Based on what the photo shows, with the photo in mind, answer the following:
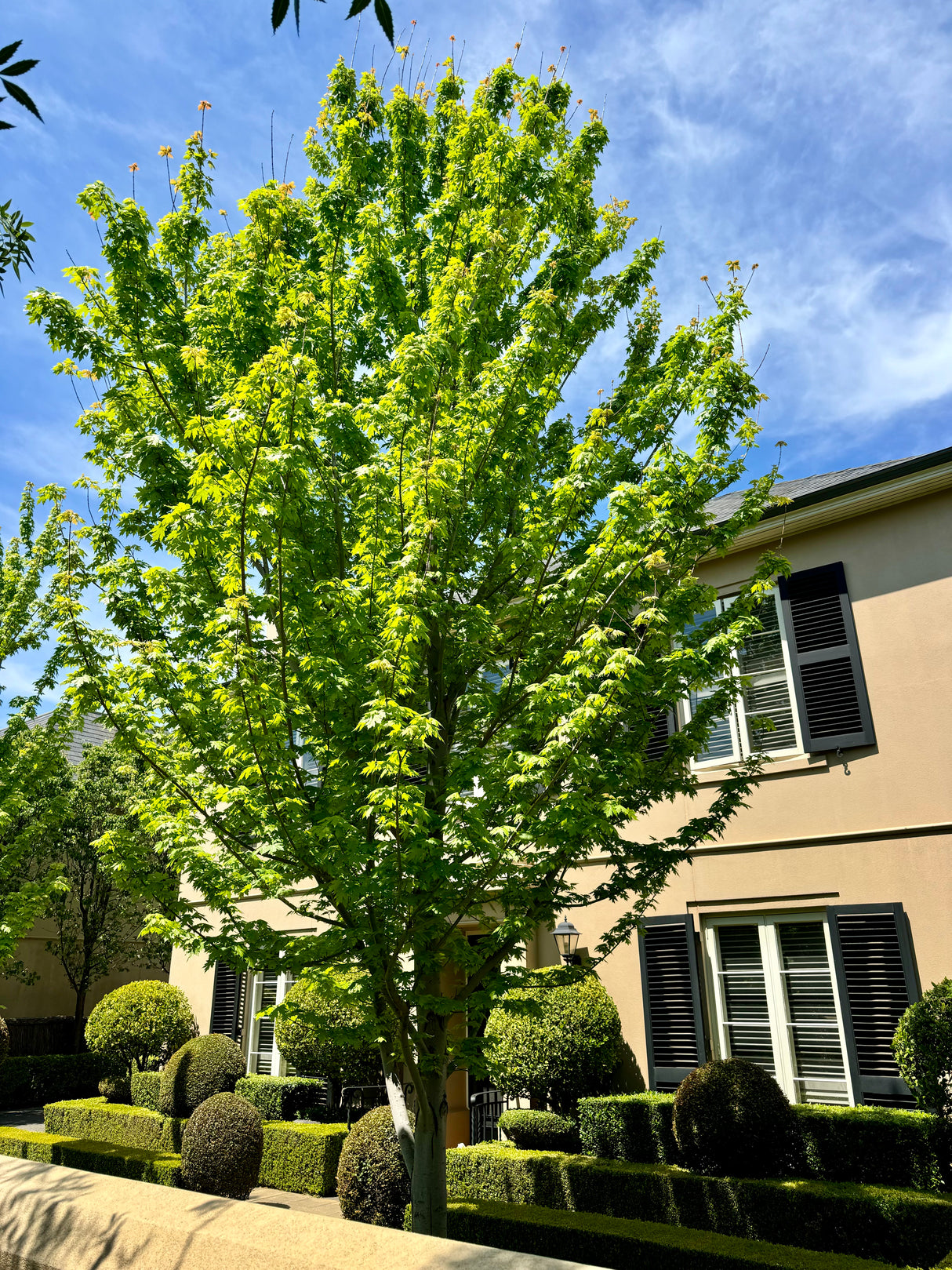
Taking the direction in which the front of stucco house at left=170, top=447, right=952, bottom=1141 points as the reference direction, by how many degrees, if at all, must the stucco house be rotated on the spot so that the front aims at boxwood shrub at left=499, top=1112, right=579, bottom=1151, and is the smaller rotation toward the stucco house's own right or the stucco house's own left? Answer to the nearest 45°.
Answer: approximately 45° to the stucco house's own right

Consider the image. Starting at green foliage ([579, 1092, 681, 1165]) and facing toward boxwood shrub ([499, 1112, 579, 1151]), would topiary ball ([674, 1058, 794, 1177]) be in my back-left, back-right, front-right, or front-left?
back-left

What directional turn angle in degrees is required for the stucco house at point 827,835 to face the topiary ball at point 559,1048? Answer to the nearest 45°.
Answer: approximately 45° to its right

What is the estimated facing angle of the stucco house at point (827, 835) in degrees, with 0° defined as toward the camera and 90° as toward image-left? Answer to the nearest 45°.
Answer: approximately 45°

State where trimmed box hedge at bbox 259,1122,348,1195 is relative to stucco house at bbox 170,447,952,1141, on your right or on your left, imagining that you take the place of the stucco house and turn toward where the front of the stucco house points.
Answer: on your right
